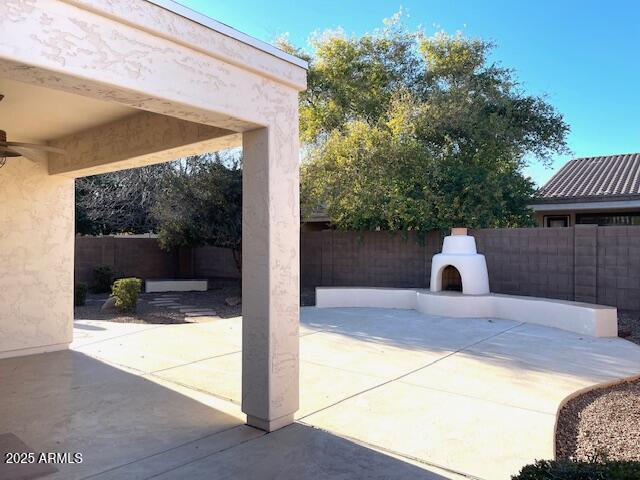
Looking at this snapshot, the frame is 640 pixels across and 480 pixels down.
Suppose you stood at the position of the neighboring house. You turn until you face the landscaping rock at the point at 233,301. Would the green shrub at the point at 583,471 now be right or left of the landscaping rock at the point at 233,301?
left

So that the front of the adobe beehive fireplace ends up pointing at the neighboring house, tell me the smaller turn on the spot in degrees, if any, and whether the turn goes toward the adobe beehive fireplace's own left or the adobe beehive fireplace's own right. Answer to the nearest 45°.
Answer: approximately 180°

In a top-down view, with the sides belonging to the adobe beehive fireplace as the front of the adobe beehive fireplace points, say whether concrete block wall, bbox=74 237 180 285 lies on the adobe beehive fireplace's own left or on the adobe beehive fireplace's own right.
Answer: on the adobe beehive fireplace's own right

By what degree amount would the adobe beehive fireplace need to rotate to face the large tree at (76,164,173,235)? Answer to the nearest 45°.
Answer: approximately 45° to its right

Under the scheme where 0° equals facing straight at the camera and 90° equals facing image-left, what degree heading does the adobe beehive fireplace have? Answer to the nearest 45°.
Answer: approximately 45°

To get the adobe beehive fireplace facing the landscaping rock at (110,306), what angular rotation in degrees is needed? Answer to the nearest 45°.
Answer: approximately 45° to its right

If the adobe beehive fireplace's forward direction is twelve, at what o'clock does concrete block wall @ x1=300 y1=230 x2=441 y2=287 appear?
The concrete block wall is roughly at 3 o'clock from the adobe beehive fireplace.

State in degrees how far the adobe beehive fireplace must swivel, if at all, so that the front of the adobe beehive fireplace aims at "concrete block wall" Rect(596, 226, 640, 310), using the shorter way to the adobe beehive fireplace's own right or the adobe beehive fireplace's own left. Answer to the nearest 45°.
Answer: approximately 135° to the adobe beehive fireplace's own left
